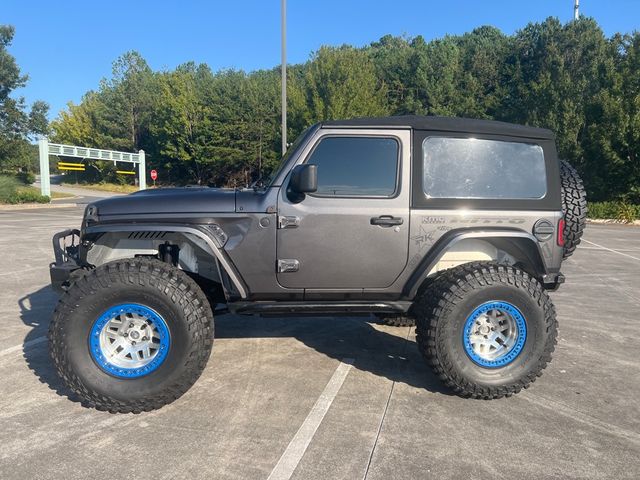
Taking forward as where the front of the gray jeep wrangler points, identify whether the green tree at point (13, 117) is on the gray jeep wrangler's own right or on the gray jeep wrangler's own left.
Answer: on the gray jeep wrangler's own right

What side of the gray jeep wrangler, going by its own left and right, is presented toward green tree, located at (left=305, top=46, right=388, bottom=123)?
right

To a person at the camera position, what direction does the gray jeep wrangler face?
facing to the left of the viewer

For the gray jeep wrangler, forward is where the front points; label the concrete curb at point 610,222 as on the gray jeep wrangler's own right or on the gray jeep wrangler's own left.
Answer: on the gray jeep wrangler's own right

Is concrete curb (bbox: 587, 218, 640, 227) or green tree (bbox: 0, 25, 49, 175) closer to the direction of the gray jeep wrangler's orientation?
the green tree

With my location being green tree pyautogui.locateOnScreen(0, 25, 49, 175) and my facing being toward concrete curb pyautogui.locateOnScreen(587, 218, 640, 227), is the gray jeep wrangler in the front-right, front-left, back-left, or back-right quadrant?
front-right

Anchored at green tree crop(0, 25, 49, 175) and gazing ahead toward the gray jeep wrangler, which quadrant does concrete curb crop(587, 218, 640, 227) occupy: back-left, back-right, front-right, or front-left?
front-left
